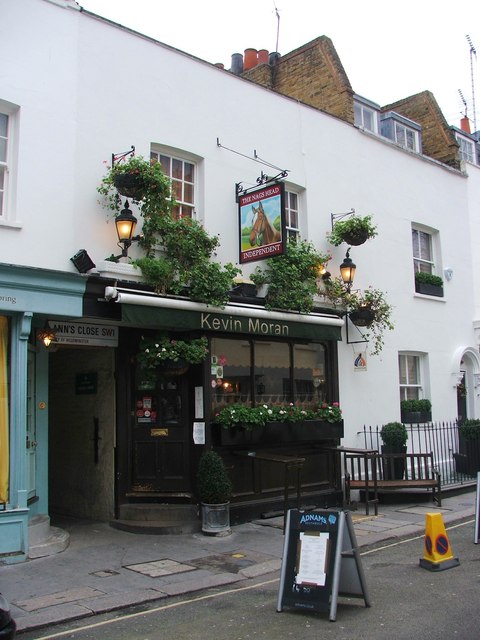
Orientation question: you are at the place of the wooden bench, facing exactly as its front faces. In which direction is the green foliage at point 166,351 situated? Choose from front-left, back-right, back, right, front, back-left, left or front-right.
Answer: front-right

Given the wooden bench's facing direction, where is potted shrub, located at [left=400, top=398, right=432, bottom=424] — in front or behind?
behind

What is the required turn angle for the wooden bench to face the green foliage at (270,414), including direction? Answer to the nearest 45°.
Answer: approximately 45° to its right

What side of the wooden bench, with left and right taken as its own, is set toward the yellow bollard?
front

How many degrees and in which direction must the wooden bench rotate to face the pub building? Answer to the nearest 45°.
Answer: approximately 45° to its right

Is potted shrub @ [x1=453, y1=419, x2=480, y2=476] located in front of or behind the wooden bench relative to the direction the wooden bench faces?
behind

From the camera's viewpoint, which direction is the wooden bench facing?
toward the camera

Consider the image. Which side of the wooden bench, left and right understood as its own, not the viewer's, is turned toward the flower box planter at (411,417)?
back

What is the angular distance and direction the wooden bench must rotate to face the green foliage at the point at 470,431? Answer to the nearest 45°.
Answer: approximately 135° to its left
